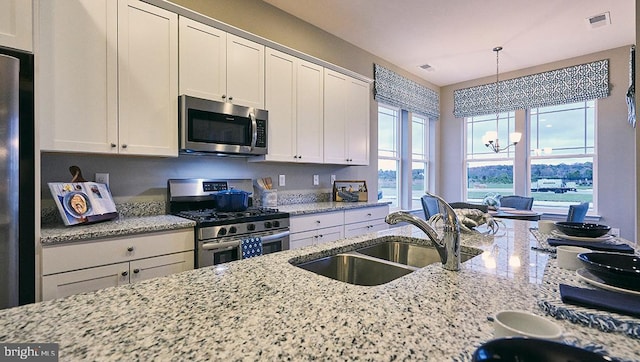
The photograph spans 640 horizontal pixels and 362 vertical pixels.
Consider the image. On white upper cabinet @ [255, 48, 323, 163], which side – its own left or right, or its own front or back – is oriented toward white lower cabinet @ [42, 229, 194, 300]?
right

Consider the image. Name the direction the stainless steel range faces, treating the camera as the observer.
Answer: facing the viewer and to the right of the viewer

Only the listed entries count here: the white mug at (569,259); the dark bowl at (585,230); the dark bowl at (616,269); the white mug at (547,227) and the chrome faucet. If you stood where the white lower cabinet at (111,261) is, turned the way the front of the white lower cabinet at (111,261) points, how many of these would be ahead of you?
5

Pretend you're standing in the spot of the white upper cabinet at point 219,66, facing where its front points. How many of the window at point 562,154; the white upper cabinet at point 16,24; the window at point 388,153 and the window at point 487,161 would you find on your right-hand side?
1

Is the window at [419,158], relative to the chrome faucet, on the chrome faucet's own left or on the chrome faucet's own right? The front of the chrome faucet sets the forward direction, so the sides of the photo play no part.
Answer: on the chrome faucet's own right

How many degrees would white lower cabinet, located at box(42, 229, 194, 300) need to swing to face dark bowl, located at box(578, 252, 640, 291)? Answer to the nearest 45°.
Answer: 0° — it already faces it

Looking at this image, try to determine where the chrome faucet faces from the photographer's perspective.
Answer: facing to the left of the viewer

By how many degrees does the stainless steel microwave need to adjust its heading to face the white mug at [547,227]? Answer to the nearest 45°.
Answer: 0° — it already faces it

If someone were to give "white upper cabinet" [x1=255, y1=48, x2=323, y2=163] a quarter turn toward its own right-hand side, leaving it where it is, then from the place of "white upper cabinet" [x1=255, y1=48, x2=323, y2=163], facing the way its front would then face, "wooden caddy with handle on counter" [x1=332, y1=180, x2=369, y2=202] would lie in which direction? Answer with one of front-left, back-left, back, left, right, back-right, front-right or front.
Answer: back

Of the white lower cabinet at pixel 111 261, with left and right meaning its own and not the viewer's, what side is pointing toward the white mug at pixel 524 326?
front

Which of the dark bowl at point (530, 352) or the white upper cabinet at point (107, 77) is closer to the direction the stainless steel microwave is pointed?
the dark bowl

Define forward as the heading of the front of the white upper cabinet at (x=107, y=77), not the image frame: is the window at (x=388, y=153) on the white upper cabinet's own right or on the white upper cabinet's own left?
on the white upper cabinet's own left
